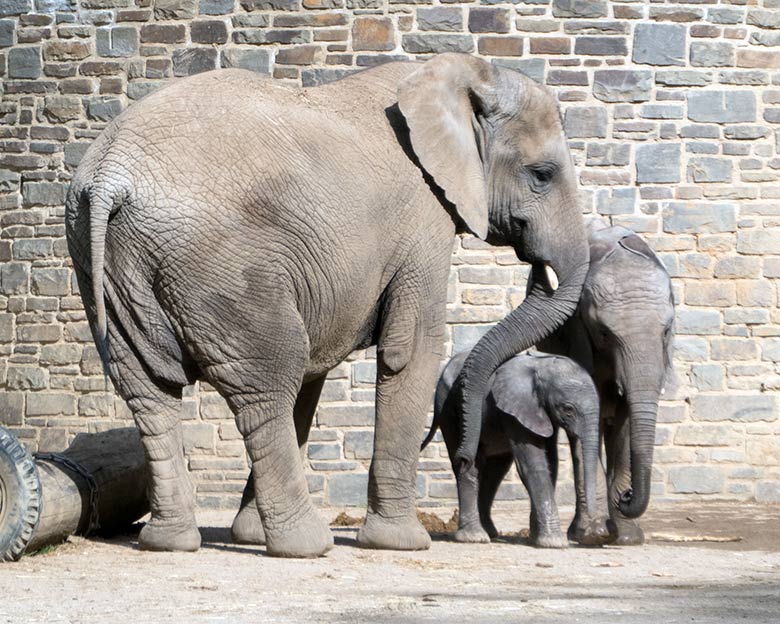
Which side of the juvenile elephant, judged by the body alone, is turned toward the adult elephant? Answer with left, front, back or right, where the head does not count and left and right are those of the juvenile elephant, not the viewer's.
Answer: right

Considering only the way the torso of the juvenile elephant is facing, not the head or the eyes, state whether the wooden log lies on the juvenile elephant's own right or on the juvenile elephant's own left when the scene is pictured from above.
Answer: on the juvenile elephant's own right

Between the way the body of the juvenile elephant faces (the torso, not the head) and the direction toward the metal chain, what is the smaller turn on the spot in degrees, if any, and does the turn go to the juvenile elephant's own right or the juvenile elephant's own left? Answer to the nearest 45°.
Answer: approximately 135° to the juvenile elephant's own right

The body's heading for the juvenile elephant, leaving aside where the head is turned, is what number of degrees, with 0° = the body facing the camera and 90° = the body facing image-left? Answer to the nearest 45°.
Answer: approximately 315°
